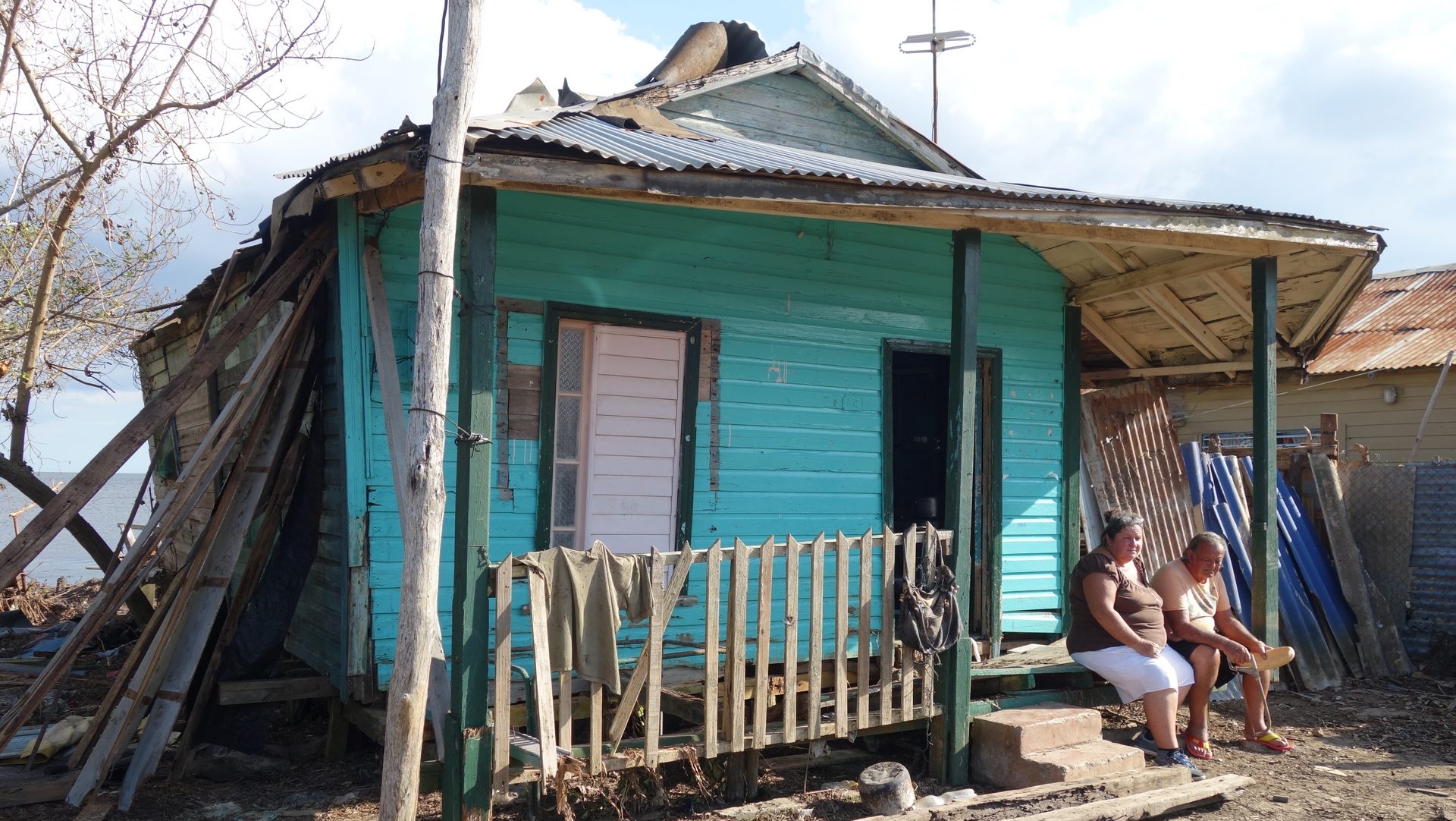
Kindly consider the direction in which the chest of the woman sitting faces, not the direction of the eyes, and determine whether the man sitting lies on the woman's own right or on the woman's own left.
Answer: on the woman's own left

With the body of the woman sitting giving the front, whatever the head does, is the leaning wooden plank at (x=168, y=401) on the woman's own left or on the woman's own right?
on the woman's own right

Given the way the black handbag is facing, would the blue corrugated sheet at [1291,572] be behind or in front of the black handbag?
behind

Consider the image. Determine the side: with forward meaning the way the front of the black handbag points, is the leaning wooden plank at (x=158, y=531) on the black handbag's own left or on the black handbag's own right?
on the black handbag's own right

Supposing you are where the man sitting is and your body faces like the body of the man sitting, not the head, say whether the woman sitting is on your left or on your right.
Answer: on your right

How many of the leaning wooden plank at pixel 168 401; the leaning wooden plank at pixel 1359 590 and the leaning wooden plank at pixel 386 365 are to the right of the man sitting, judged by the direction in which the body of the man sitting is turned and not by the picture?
2

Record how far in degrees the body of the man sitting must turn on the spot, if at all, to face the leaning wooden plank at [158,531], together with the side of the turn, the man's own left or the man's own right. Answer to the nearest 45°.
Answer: approximately 90° to the man's own right

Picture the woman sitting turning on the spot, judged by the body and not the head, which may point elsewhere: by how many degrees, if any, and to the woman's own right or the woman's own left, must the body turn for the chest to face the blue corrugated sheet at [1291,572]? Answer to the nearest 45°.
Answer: approximately 135° to the woman's own left

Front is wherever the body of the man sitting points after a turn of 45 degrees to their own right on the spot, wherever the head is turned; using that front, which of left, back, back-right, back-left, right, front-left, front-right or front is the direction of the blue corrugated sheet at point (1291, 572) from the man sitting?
back

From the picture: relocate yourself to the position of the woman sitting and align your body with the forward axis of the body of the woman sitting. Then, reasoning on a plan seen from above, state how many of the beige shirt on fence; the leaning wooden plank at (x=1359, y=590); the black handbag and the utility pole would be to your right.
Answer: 3

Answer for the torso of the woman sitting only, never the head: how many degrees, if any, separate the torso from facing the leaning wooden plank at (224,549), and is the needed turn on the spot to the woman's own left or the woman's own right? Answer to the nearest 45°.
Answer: approximately 90° to the woman's own right
